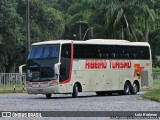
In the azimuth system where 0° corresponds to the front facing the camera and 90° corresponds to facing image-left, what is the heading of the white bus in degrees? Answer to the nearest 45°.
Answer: approximately 45°

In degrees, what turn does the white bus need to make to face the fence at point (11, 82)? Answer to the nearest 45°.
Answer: approximately 90° to its right
